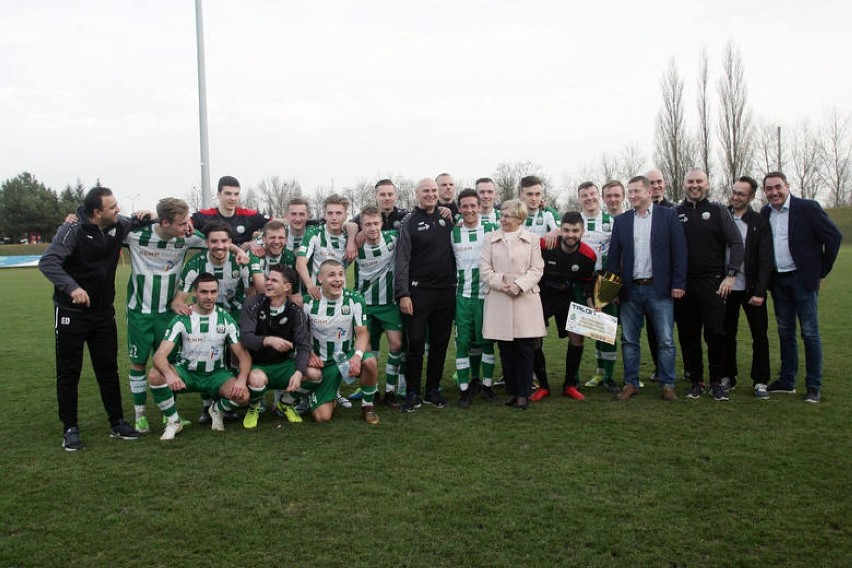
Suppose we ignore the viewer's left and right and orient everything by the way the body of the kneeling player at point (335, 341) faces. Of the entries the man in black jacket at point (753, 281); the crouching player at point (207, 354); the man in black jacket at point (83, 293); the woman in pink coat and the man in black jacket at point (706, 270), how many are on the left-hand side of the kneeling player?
3

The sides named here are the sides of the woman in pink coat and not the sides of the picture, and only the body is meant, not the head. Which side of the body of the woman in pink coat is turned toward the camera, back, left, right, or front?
front

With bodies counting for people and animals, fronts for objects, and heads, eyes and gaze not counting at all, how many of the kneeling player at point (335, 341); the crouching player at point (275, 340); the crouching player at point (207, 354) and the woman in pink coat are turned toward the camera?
4

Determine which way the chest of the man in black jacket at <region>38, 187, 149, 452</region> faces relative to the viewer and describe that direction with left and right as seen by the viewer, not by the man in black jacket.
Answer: facing the viewer and to the right of the viewer

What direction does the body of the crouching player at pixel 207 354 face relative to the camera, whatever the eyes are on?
toward the camera

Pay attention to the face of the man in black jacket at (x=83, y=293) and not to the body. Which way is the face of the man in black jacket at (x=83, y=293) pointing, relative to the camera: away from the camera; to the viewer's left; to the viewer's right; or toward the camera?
to the viewer's right

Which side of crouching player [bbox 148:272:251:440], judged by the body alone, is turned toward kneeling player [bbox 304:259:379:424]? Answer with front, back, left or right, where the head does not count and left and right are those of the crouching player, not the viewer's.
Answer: left

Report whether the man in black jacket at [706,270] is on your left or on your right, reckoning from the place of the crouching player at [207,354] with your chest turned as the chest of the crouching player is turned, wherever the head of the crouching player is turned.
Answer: on your left

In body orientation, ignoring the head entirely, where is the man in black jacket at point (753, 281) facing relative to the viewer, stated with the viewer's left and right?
facing the viewer and to the left of the viewer

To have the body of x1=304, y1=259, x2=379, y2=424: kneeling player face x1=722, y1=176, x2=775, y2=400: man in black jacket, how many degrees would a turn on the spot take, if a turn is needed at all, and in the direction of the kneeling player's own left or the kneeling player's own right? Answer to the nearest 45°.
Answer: approximately 90° to the kneeling player's own left
